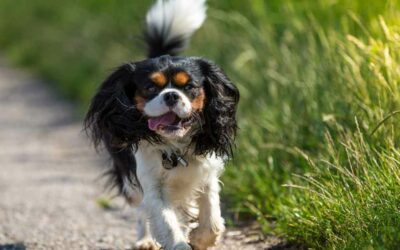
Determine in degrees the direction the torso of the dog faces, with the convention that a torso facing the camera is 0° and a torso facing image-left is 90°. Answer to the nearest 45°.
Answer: approximately 0°
